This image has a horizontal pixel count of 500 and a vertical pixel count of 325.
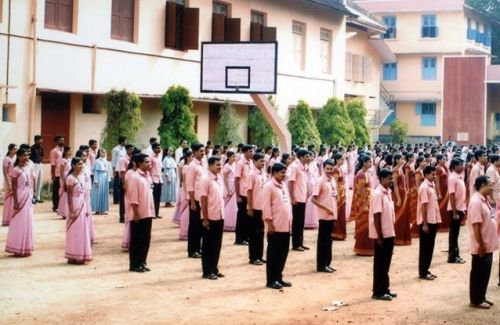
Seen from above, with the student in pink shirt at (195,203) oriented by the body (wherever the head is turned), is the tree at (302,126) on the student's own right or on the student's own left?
on the student's own left

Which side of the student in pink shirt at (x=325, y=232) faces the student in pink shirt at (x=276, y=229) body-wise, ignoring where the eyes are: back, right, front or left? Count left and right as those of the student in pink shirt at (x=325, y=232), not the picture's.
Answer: right

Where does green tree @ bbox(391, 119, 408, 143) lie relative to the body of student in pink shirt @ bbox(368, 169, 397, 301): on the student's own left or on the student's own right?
on the student's own left

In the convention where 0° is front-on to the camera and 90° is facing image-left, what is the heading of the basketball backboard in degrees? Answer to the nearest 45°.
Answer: approximately 0°
